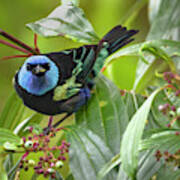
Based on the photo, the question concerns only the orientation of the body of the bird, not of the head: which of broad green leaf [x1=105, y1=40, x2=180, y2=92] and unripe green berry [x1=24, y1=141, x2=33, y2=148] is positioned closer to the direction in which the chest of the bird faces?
the unripe green berry

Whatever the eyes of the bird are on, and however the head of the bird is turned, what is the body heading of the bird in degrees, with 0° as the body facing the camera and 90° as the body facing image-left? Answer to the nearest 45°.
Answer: approximately 45°
